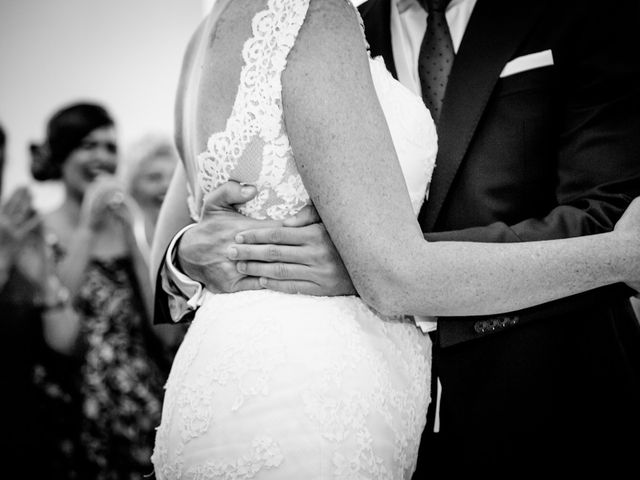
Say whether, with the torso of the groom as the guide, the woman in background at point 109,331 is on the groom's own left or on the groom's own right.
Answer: on the groom's own right

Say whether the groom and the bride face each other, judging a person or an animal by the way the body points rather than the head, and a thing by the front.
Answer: yes

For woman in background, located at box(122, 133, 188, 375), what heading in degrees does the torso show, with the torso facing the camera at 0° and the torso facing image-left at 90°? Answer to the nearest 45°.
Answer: approximately 315°

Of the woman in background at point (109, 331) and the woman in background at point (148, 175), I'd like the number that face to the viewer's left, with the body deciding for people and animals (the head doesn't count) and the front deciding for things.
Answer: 0

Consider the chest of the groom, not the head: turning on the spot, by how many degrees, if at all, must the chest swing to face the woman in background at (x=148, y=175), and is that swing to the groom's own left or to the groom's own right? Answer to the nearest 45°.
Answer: approximately 90° to the groom's own right

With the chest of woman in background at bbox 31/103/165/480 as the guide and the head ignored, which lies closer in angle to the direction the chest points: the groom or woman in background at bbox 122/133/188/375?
the groom

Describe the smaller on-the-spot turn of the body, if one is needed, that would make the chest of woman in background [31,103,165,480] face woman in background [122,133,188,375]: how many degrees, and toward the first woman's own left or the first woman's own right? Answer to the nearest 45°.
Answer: approximately 90° to the first woman's own left

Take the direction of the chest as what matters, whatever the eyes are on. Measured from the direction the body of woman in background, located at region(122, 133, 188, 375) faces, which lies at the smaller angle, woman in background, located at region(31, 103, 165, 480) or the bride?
the bride

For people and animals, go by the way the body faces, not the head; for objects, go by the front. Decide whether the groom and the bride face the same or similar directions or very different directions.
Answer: very different directions

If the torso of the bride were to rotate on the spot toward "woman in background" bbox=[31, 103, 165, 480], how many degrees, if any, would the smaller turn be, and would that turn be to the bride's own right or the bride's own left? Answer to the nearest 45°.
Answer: approximately 90° to the bride's own left
